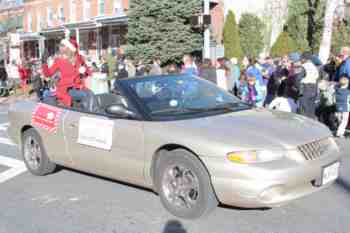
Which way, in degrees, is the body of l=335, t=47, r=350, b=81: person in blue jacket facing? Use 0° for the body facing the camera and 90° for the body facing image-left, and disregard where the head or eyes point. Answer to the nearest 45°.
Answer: approximately 90°

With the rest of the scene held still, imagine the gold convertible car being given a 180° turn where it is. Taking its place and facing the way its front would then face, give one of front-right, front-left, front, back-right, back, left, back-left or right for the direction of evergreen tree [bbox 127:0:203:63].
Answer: front-right

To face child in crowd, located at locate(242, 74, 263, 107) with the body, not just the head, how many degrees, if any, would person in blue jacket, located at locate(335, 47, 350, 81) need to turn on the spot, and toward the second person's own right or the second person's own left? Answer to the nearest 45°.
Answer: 0° — they already face them

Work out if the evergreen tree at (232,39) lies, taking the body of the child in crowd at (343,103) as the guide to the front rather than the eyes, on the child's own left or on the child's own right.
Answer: on the child's own right

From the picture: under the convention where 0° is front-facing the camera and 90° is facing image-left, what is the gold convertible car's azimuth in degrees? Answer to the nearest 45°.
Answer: approximately 315°

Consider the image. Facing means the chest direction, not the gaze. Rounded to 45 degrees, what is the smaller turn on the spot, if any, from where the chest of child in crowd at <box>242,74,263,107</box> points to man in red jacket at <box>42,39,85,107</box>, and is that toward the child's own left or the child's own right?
approximately 45° to the child's own right

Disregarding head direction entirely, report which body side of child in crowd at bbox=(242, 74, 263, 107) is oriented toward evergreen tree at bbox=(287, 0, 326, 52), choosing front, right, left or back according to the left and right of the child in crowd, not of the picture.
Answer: back

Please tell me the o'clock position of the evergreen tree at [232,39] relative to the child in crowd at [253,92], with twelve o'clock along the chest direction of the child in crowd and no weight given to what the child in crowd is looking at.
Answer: The evergreen tree is roughly at 6 o'clock from the child in crowd.

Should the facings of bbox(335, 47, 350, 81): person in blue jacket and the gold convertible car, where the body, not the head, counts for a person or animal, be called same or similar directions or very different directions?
very different directions

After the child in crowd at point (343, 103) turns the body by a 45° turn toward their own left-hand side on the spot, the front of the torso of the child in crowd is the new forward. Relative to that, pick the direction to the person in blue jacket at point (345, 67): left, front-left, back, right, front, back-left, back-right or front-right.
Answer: back

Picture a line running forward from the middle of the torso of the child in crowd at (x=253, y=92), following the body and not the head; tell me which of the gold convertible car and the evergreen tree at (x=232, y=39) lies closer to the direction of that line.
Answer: the gold convertible car

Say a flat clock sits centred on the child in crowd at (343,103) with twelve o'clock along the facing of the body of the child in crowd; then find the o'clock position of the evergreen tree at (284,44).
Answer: The evergreen tree is roughly at 4 o'clock from the child in crowd.

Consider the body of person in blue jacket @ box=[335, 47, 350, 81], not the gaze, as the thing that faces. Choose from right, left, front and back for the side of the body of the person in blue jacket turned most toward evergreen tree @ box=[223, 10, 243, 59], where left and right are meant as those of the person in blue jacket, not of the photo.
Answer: right

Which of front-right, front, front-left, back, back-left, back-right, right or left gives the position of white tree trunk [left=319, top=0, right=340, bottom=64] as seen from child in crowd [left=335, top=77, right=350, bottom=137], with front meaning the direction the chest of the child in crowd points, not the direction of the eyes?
back-right
